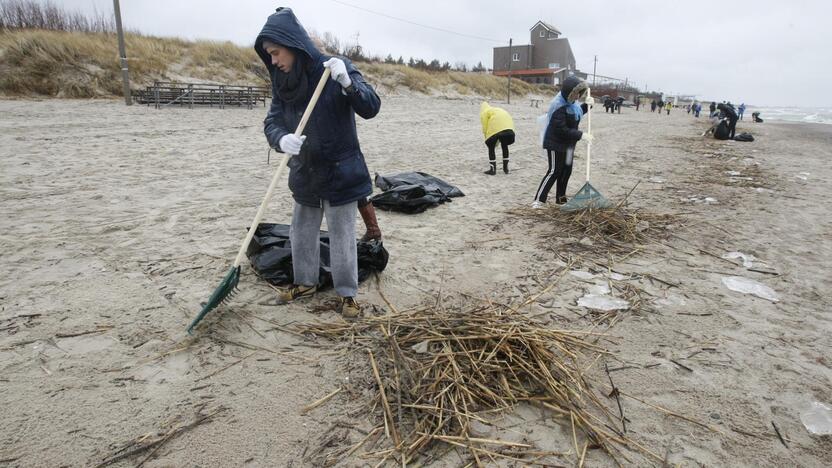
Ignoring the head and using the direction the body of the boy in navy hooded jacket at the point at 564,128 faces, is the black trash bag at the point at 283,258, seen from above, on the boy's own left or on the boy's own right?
on the boy's own right

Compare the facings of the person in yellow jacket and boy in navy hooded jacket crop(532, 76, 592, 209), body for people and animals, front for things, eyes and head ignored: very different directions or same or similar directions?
very different directions

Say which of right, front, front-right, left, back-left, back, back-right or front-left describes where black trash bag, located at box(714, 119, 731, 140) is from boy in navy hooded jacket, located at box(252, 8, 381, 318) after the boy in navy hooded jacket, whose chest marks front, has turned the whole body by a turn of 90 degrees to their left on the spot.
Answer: left

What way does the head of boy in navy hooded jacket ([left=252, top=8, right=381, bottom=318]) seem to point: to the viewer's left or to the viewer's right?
to the viewer's left
